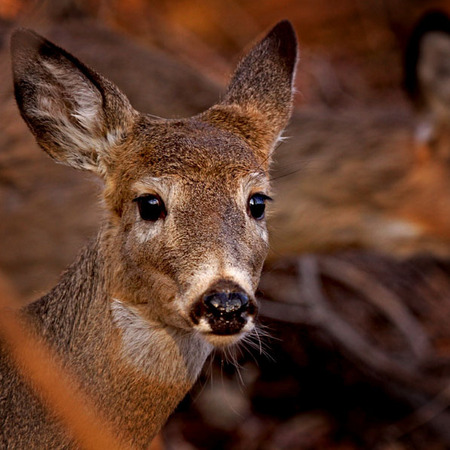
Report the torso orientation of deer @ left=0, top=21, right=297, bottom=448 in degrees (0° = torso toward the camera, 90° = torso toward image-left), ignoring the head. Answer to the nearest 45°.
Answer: approximately 315°

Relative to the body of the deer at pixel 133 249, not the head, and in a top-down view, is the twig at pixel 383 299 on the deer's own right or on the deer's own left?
on the deer's own left
